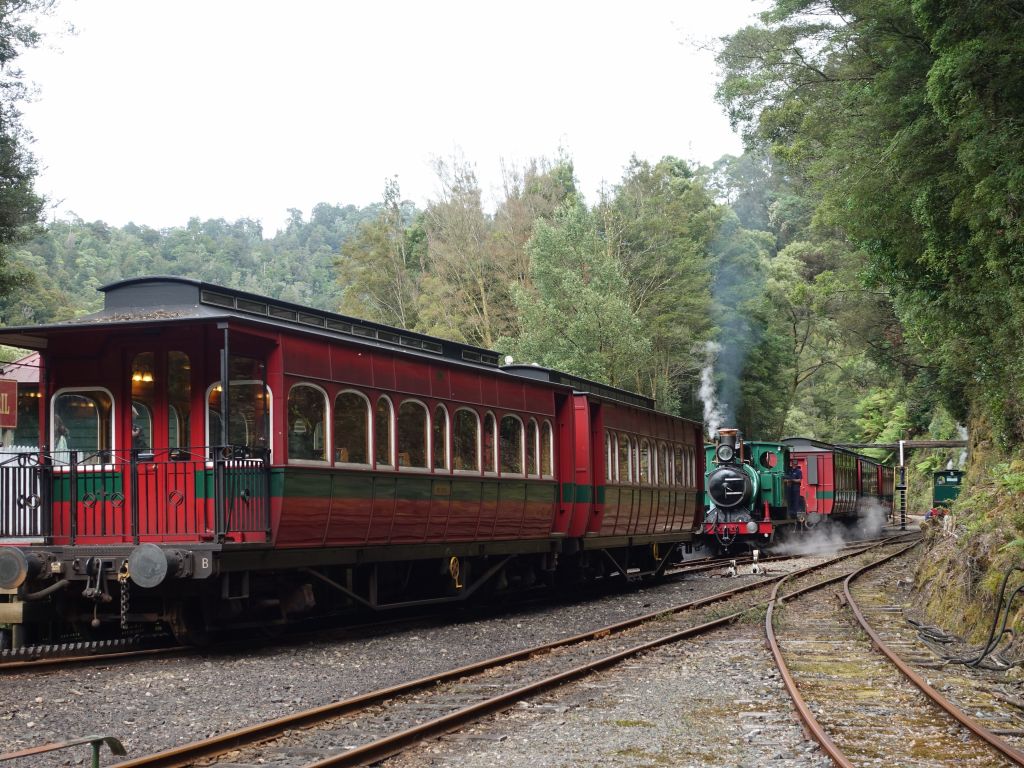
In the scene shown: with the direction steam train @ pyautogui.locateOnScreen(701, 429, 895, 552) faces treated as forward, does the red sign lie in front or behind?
in front

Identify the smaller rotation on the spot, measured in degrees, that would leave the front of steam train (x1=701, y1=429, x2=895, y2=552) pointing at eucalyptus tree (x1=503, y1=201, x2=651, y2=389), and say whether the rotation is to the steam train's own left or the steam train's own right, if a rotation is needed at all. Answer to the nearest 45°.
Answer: approximately 90° to the steam train's own right

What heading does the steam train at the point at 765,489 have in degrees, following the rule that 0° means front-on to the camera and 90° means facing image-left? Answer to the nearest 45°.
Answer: approximately 45°

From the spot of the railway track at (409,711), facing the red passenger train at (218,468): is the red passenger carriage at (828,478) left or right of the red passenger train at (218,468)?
right
